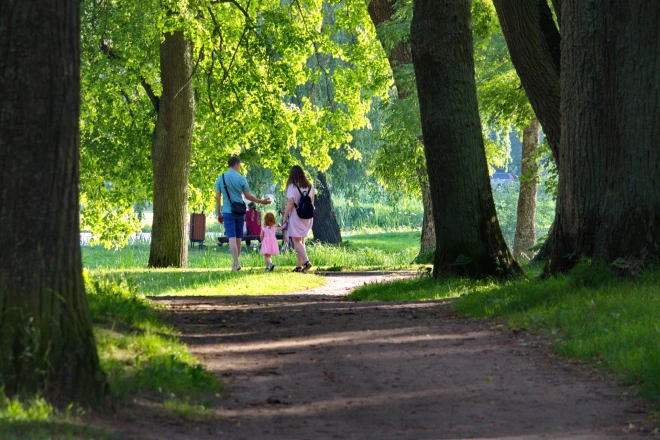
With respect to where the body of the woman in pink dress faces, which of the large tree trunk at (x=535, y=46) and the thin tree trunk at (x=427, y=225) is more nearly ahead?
the thin tree trunk

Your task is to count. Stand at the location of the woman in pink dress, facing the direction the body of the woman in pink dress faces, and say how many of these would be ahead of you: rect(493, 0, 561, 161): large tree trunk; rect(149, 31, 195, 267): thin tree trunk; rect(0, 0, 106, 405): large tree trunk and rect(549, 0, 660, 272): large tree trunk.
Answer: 1

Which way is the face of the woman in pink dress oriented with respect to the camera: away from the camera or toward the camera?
away from the camera

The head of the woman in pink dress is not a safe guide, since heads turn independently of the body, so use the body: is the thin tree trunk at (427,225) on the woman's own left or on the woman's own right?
on the woman's own right

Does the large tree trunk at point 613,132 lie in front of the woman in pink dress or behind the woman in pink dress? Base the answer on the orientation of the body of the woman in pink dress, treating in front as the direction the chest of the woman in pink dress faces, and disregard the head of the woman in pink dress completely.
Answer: behind

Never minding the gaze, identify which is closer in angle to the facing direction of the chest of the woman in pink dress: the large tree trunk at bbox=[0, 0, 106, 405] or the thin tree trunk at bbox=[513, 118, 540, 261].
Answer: the thin tree trunk

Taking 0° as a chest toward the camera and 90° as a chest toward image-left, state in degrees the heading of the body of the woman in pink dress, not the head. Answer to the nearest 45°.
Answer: approximately 135°

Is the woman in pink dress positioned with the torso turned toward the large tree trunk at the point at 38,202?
no

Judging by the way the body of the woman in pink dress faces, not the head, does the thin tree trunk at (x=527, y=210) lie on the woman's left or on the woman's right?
on the woman's right

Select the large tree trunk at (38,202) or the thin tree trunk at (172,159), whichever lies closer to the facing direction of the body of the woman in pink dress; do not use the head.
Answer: the thin tree trunk

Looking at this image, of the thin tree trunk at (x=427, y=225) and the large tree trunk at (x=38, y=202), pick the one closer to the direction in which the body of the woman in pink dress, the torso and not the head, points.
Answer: the thin tree trunk

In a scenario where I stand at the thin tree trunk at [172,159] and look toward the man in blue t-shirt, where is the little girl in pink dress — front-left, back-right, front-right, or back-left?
front-left
